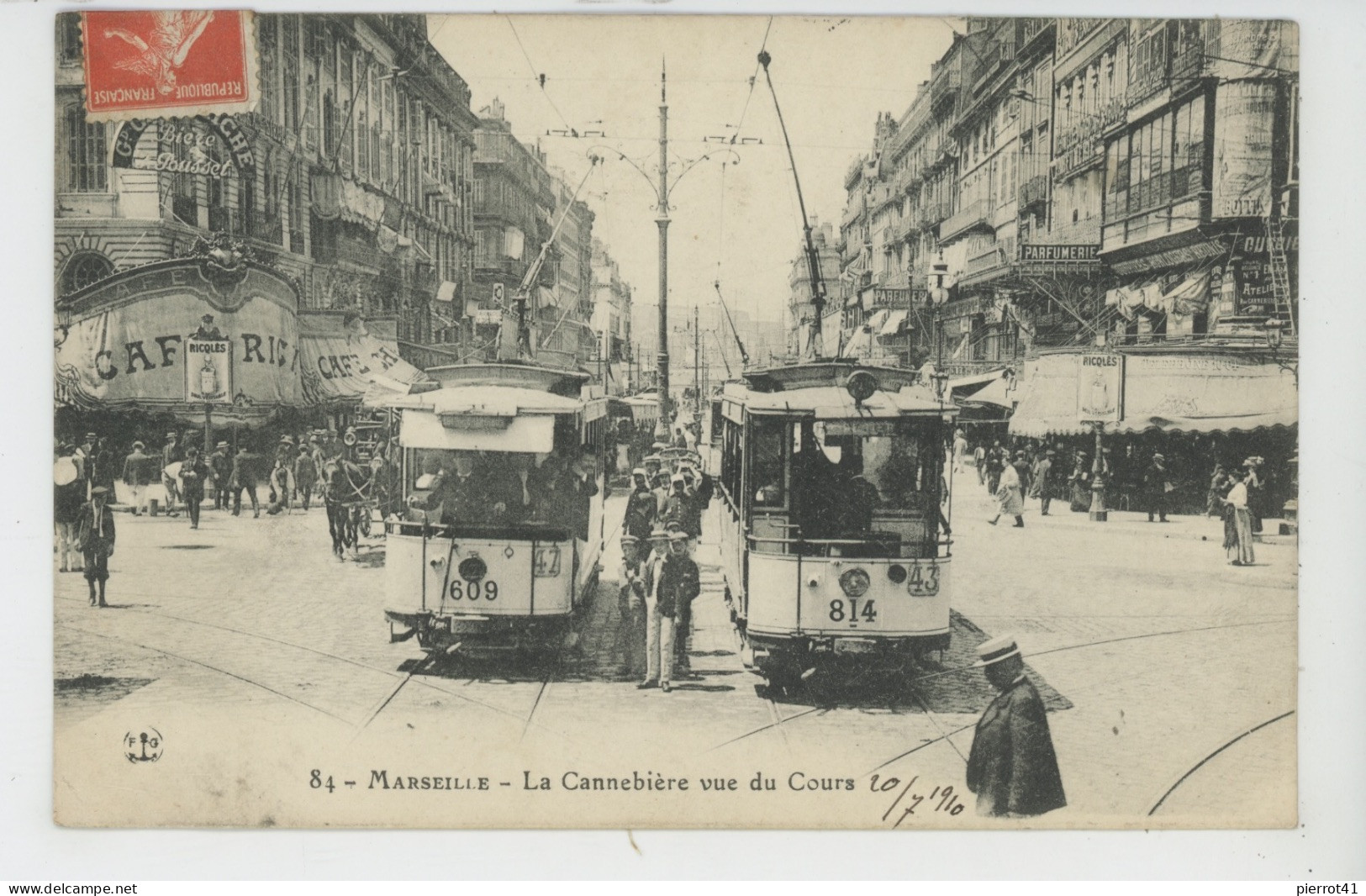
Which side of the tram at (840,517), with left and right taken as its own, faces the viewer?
front

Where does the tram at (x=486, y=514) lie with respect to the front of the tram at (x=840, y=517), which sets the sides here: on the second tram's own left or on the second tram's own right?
on the second tram's own right

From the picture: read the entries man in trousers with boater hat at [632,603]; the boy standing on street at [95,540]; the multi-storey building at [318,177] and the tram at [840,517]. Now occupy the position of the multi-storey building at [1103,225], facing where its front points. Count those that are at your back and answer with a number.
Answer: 0

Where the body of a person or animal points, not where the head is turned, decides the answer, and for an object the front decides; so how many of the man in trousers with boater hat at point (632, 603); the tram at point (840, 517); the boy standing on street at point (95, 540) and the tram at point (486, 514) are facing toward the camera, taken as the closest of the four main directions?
4

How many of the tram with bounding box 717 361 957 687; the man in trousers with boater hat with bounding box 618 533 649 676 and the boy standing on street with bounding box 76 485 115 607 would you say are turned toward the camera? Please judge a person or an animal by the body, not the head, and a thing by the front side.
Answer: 3

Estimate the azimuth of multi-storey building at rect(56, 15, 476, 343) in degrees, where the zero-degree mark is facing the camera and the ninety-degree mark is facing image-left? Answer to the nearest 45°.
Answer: approximately 315°

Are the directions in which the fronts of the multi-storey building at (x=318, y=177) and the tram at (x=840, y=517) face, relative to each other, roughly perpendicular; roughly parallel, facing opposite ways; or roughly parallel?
roughly perpendicular

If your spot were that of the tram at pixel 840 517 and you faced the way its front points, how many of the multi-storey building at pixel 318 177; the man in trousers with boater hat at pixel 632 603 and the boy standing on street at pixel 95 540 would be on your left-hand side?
0

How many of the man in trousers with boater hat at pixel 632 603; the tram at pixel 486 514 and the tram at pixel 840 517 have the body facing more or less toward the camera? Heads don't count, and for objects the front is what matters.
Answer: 3

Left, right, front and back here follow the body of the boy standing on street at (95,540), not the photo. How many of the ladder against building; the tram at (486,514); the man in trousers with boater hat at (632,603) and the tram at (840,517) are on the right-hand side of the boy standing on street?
0

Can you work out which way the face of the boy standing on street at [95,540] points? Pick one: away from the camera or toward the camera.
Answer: toward the camera

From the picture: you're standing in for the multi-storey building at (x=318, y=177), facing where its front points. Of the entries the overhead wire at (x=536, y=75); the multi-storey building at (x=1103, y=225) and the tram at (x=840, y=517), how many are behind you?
0

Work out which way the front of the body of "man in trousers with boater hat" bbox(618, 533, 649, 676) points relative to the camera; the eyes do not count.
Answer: toward the camera

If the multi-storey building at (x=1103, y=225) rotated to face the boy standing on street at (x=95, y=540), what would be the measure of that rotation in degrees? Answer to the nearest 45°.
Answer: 0° — it already faces them
